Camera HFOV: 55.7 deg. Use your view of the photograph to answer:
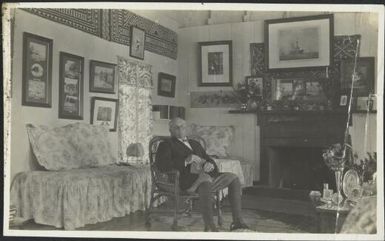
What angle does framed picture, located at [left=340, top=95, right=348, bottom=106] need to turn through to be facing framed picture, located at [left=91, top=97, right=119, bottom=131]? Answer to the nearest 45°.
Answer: approximately 90° to its right

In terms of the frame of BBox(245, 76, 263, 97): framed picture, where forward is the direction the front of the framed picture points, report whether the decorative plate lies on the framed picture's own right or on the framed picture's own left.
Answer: on the framed picture's own left

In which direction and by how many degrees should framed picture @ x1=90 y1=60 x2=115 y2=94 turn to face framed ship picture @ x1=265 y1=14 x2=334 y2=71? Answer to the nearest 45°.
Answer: approximately 45° to its left

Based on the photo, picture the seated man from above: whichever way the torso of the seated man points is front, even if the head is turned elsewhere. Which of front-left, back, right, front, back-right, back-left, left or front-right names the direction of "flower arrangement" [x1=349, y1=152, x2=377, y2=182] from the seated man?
front-left

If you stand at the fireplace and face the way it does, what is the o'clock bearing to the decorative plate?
The decorative plate is roughly at 11 o'clock from the fireplace.

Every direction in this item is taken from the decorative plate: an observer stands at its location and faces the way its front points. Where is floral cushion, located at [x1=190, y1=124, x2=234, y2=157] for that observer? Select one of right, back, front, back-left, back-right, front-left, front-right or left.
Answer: right

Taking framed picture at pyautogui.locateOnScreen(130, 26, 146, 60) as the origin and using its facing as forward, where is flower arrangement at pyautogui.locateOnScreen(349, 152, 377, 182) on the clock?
The flower arrangement is roughly at 1 o'clock from the framed picture.
